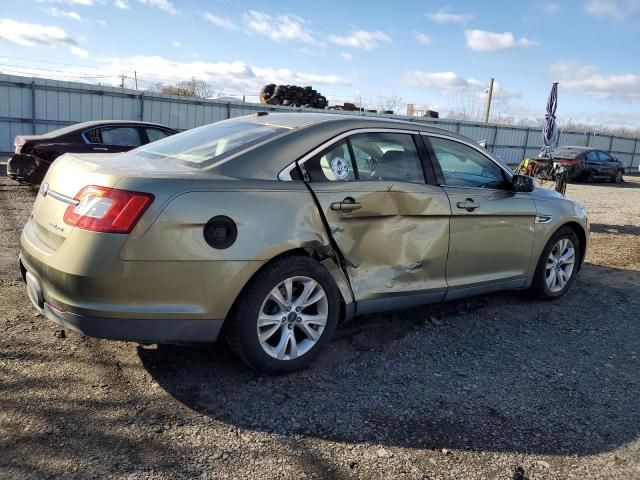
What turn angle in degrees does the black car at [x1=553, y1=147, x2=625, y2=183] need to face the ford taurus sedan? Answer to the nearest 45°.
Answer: approximately 135° to its right

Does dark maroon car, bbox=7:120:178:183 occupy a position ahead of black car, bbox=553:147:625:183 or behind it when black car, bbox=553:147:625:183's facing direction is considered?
behind

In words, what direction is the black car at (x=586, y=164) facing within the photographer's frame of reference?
facing away from the viewer and to the right of the viewer

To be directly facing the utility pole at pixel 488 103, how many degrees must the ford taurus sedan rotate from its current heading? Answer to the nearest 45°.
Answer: approximately 45° to its left

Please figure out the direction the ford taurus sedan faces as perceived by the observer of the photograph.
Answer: facing away from the viewer and to the right of the viewer
